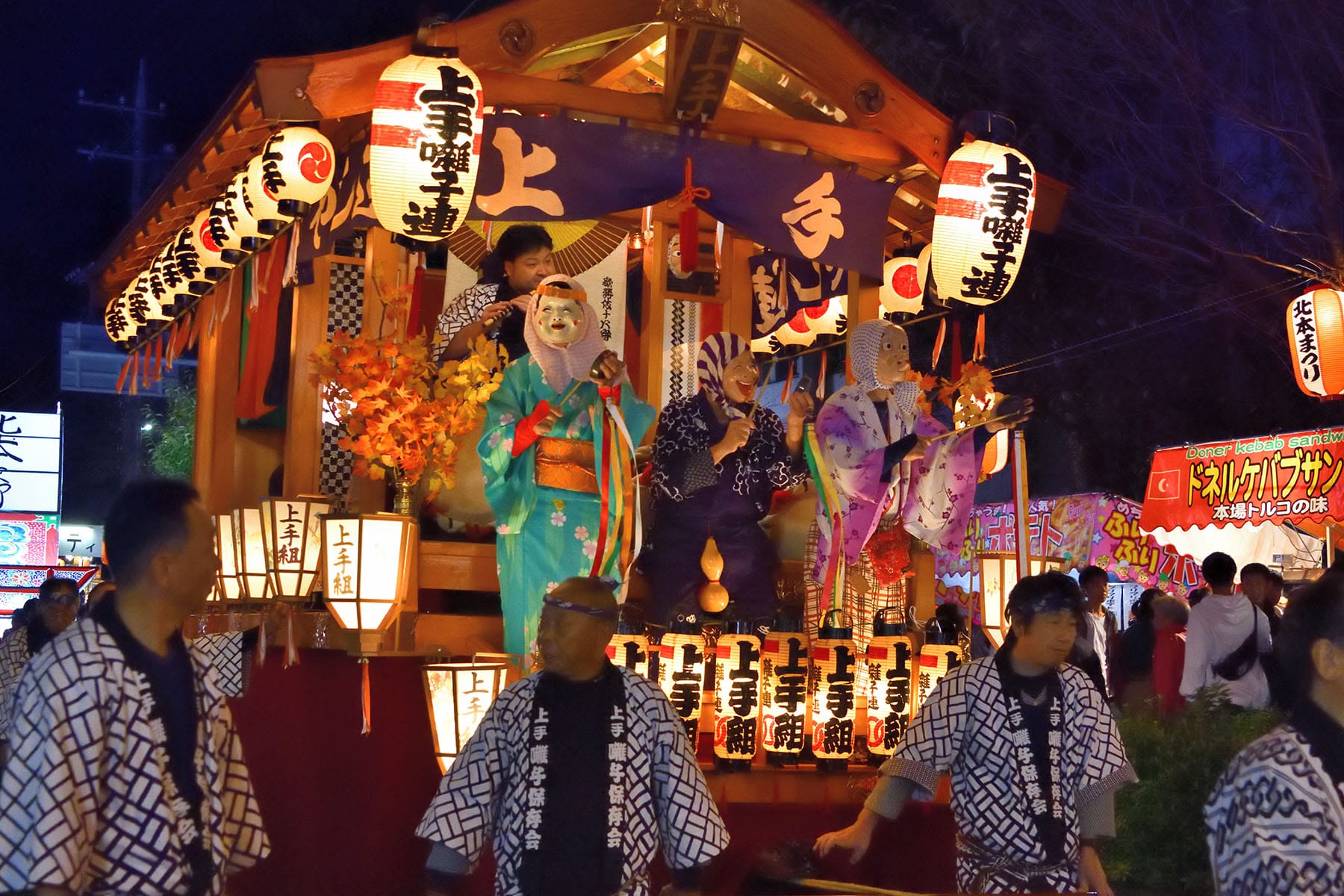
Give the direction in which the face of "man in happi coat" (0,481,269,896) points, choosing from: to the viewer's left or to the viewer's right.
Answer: to the viewer's right

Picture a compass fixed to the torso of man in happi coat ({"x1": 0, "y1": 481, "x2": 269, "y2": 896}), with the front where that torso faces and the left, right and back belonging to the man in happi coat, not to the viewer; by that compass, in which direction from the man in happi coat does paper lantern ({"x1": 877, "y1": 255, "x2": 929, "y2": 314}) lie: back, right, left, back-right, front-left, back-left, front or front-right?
left

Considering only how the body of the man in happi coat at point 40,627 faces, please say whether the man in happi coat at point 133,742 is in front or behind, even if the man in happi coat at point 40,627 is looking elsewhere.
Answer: in front

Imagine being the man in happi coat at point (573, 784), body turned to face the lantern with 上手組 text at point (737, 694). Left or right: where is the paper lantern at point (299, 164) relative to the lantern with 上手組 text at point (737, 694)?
left

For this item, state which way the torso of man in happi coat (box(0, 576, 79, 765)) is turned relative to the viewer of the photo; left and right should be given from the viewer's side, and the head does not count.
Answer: facing the viewer and to the right of the viewer

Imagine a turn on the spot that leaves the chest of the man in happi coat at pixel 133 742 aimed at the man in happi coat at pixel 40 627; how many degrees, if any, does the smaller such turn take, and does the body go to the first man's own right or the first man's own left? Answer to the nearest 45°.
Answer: approximately 135° to the first man's own left

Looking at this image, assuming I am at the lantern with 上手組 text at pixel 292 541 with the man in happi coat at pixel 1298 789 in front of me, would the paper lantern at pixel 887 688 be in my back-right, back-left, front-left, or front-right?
front-left

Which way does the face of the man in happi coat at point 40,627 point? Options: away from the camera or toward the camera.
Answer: toward the camera

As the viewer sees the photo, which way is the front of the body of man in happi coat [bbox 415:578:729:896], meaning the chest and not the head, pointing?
toward the camera

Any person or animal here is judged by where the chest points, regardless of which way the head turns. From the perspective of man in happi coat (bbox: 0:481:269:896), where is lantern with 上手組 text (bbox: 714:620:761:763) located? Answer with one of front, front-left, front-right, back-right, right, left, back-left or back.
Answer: left

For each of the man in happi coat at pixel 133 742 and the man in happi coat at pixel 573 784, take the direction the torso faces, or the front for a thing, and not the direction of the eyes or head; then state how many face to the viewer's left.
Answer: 0
